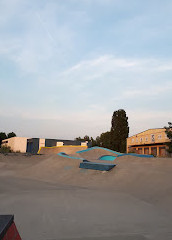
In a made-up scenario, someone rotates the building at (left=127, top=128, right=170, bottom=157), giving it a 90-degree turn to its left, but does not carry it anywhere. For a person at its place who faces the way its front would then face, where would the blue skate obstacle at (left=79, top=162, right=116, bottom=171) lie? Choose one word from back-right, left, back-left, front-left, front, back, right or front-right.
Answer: front-right

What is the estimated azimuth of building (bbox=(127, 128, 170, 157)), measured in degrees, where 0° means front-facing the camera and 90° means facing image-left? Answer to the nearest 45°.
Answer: approximately 45°
